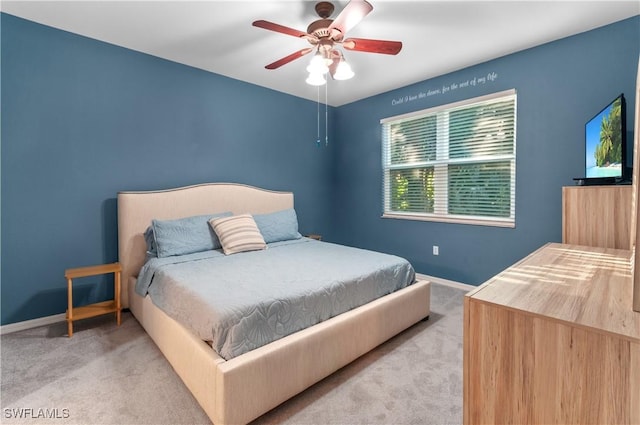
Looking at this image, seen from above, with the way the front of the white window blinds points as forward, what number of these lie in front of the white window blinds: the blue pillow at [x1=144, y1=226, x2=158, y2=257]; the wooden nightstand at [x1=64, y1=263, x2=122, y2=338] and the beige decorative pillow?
3

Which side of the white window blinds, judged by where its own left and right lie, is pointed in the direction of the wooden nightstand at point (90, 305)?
front

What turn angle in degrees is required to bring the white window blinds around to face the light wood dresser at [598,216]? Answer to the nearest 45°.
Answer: approximately 90° to its left

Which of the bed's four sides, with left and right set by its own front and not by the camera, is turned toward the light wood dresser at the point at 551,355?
front

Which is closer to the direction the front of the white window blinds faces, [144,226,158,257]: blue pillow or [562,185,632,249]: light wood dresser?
the blue pillow

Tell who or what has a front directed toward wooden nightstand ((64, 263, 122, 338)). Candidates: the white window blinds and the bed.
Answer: the white window blinds

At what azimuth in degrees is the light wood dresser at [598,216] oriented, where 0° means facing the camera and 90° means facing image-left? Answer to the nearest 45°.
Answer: approximately 90°

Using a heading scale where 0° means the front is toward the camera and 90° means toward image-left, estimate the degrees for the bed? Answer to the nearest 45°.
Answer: approximately 315°

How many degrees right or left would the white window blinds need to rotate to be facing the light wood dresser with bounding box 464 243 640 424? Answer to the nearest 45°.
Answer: approximately 45° to its left

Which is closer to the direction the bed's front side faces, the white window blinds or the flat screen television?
the flat screen television

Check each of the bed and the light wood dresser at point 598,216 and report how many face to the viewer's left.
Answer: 1

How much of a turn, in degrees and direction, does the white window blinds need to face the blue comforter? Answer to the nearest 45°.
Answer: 0° — it already faces it

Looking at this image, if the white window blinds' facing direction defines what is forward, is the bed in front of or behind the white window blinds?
in front

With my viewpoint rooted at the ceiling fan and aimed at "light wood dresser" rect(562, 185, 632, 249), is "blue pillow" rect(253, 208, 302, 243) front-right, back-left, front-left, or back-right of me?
back-left
